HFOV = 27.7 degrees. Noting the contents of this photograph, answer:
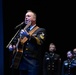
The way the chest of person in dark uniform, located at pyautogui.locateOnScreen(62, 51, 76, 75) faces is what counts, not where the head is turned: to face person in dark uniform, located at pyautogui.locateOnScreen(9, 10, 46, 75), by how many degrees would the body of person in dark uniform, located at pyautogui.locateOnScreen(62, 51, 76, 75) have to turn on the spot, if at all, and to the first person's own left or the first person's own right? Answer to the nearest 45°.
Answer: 0° — they already face them

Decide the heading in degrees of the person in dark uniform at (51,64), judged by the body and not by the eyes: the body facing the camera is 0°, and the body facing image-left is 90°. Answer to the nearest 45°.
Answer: approximately 0°

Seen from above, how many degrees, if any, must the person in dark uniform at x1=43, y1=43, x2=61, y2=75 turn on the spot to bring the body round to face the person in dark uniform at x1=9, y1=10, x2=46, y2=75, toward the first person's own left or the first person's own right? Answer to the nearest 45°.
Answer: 0° — they already face them

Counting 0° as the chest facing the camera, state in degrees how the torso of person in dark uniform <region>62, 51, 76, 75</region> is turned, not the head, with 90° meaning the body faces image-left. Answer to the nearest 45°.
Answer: approximately 0°

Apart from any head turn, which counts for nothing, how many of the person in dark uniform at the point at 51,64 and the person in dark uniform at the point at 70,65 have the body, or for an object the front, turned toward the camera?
2
